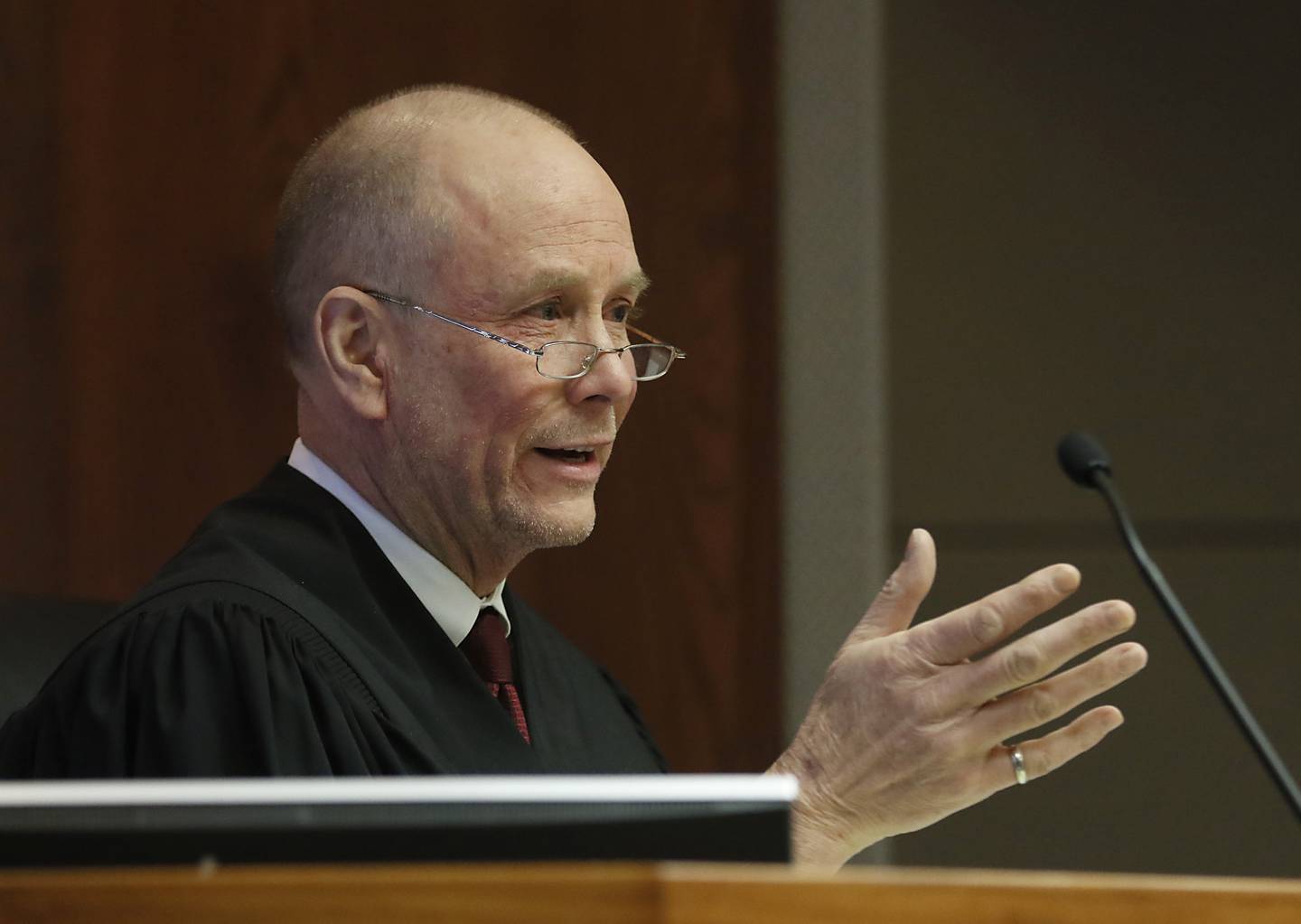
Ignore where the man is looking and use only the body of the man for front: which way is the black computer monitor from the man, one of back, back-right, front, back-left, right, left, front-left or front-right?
front-right

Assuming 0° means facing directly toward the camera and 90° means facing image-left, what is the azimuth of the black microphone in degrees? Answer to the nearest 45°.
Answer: approximately 90°

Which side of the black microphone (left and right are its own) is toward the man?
front

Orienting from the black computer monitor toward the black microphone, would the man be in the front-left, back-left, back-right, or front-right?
front-left

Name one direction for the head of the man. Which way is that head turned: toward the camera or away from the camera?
toward the camera

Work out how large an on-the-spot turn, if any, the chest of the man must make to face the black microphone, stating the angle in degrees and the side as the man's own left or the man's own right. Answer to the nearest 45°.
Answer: approximately 45° to the man's own left

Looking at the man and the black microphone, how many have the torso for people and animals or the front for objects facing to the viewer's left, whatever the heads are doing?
1

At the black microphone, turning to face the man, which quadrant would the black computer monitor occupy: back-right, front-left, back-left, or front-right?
front-left

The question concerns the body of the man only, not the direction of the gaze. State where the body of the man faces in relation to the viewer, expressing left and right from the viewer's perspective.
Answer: facing the viewer and to the right of the viewer
